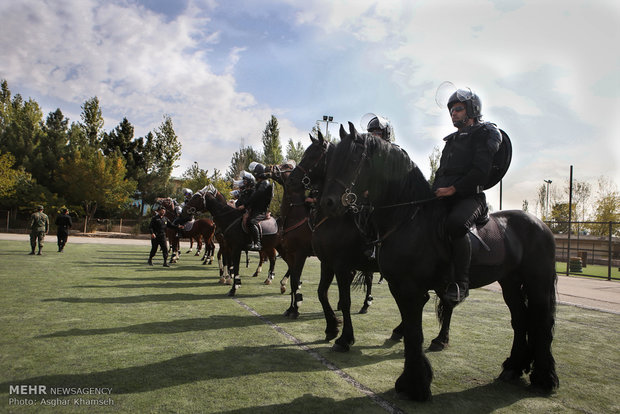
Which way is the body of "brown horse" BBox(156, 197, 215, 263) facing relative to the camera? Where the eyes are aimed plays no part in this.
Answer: to the viewer's left

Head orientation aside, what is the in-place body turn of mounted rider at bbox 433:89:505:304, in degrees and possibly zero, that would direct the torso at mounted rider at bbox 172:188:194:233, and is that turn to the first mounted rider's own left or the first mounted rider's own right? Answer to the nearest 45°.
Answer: approximately 90° to the first mounted rider's own right

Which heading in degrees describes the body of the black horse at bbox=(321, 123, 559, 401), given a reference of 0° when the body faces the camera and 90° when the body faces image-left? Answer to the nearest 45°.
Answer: approximately 45°

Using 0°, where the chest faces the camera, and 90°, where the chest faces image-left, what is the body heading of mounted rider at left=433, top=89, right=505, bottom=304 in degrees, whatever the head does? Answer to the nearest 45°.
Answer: approximately 45°

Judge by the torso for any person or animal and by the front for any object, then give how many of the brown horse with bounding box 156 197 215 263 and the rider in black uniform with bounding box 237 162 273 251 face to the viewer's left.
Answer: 2

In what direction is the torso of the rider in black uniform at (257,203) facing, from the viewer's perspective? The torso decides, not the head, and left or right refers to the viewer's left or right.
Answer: facing to the left of the viewer
